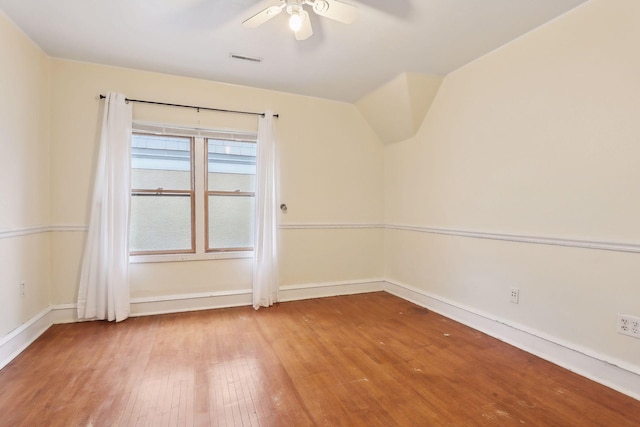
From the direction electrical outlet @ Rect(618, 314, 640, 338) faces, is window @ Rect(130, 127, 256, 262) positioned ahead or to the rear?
ahead

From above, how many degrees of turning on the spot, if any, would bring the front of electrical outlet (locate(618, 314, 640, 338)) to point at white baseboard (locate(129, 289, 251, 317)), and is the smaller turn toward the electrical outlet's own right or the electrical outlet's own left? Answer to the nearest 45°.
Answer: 0° — it already faces it

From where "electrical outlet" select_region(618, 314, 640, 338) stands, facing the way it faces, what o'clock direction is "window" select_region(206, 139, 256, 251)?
The window is roughly at 1 o'clock from the electrical outlet.

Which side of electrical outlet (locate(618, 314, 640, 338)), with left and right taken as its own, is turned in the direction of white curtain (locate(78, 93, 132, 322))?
front

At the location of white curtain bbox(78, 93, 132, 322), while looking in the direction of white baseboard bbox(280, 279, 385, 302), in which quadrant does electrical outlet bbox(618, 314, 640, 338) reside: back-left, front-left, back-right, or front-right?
front-right

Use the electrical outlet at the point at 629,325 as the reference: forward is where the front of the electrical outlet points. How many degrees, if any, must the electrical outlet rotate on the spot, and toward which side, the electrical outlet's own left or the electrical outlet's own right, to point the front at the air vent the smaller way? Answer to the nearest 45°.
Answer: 0° — it already faces it

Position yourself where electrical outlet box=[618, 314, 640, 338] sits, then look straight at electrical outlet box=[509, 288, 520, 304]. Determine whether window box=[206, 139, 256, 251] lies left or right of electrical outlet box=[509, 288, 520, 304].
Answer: left

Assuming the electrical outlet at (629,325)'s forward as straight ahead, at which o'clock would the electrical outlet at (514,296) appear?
the electrical outlet at (514,296) is roughly at 2 o'clock from the electrical outlet at (629,325).

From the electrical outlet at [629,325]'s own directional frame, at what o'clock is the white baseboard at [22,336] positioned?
The white baseboard is roughly at 12 o'clock from the electrical outlet.

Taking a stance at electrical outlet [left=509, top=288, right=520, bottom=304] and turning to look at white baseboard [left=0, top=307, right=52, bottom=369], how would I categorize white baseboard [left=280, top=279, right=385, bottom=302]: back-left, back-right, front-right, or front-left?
front-right

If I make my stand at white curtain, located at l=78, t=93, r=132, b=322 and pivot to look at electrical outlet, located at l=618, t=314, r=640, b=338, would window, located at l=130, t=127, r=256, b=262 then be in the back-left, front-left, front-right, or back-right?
front-left

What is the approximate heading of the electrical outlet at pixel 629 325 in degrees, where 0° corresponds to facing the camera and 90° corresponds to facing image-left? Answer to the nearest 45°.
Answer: approximately 45°
